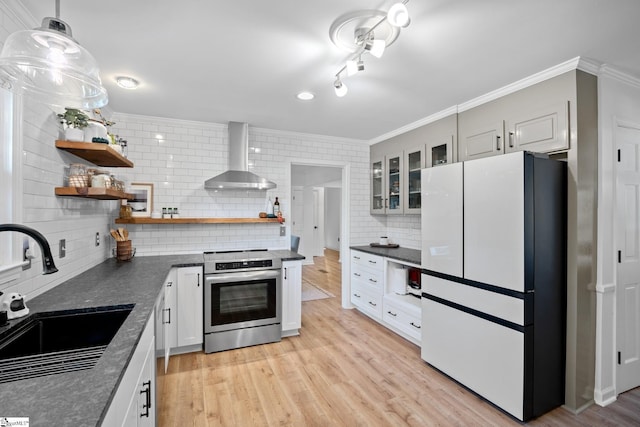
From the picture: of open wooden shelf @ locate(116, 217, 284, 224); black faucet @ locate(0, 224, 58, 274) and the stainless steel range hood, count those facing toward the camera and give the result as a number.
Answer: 2

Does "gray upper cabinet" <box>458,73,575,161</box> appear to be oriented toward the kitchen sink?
yes

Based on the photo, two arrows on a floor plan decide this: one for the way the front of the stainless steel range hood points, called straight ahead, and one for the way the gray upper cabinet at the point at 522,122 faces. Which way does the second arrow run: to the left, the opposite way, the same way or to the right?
to the right

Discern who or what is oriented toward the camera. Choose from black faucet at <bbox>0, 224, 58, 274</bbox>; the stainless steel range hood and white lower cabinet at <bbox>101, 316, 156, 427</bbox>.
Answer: the stainless steel range hood

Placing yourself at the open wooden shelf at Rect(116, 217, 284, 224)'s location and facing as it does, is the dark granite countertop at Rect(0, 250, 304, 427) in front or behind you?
in front

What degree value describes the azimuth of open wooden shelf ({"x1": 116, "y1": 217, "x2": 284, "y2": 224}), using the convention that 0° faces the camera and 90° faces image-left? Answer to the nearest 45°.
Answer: approximately 0°

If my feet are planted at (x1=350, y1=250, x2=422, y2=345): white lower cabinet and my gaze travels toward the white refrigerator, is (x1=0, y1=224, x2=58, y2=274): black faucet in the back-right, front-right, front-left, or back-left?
front-right

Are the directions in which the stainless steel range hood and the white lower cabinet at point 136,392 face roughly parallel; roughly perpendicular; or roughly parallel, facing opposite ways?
roughly perpendicular

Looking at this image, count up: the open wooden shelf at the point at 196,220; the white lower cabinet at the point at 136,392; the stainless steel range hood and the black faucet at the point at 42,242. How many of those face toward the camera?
2

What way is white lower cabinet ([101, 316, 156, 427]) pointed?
to the viewer's right

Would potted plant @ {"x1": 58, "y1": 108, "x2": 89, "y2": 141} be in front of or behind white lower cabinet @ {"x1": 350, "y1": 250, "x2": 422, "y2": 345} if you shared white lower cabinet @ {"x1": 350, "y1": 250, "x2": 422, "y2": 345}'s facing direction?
in front

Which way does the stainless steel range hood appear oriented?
toward the camera

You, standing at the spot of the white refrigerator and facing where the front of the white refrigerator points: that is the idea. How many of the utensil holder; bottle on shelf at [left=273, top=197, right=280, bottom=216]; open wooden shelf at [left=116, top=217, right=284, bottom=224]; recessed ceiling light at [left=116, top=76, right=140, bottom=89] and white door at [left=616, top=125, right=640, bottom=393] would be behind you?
1

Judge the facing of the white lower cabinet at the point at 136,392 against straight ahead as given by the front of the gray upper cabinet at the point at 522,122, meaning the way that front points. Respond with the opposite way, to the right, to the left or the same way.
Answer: the opposite way

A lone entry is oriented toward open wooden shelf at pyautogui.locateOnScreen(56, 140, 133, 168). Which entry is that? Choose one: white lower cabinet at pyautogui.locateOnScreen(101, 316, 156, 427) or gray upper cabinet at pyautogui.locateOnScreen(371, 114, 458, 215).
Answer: the gray upper cabinet

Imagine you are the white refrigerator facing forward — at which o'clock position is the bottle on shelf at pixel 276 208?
The bottle on shelf is roughly at 2 o'clock from the white refrigerator.
